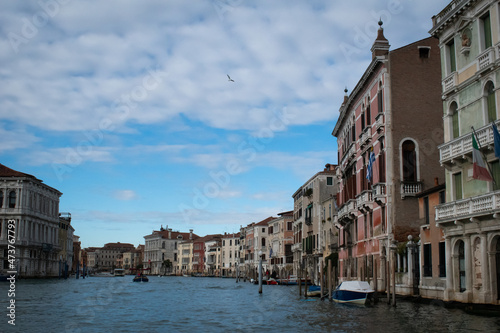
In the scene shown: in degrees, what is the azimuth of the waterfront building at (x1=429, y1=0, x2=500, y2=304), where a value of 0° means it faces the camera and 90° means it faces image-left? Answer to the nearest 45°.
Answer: approximately 45°

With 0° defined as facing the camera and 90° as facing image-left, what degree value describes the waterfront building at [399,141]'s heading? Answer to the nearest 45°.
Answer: approximately 45°

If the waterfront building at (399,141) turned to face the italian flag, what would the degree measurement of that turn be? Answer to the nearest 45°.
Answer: approximately 45° to its left

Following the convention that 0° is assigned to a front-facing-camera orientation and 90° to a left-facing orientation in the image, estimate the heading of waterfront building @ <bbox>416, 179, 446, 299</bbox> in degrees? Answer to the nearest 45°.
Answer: approximately 45°

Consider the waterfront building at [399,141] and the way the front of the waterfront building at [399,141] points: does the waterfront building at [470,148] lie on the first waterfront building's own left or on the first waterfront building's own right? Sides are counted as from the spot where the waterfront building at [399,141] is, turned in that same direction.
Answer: on the first waterfront building's own left
